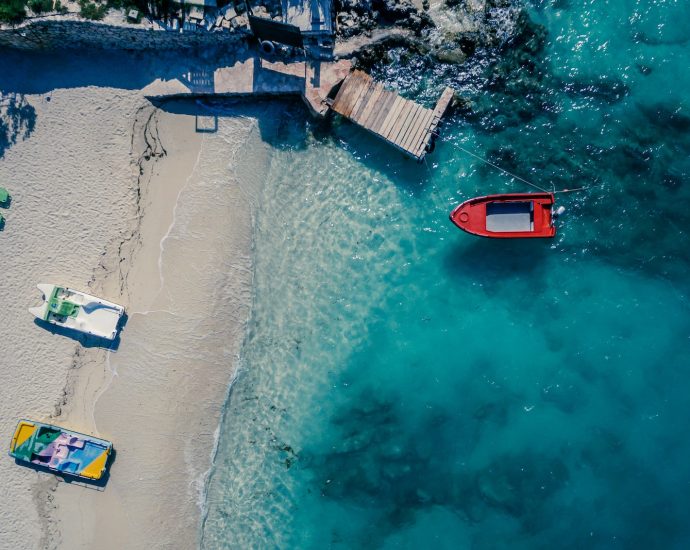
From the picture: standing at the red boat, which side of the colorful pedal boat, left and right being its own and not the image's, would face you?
back

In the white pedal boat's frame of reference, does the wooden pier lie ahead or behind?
behind

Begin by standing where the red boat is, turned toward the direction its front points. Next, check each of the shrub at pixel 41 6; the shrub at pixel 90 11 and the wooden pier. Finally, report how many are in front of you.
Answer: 3

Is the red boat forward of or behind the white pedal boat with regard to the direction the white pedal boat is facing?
behind

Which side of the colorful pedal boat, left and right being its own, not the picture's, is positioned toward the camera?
left

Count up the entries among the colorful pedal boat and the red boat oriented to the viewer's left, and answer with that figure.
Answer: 2

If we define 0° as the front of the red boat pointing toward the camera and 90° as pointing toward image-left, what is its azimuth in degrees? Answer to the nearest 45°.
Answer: approximately 90°

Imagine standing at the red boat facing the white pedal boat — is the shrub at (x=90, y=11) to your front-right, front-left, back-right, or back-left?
front-right

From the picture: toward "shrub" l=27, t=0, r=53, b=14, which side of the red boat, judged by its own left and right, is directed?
front

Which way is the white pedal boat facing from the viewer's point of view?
to the viewer's left

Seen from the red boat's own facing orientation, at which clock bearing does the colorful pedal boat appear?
The colorful pedal boat is roughly at 11 o'clock from the red boat.

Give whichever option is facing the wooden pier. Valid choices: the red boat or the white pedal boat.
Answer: the red boat
